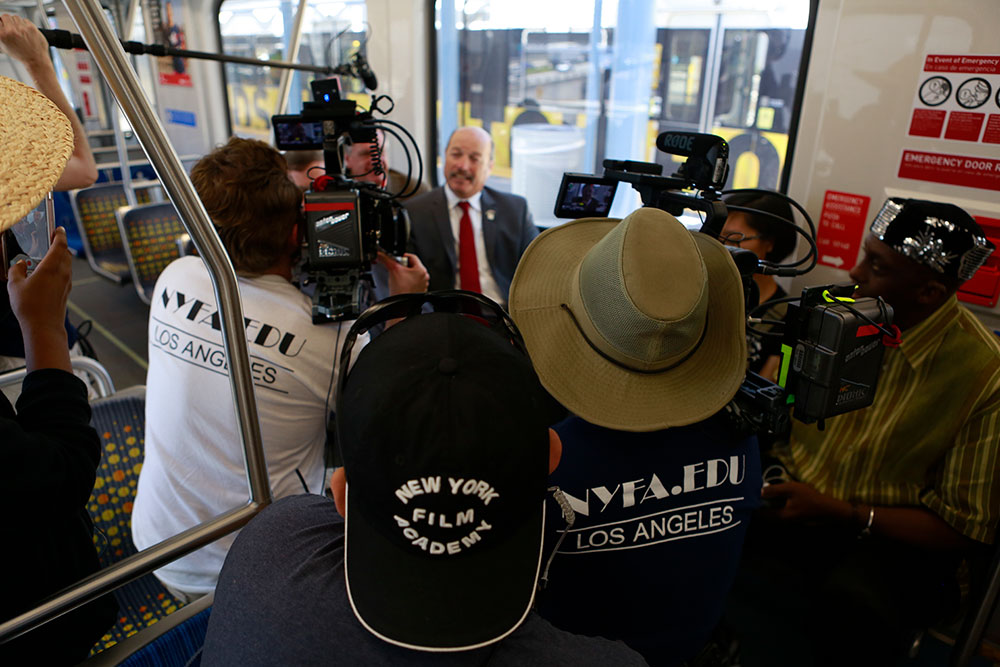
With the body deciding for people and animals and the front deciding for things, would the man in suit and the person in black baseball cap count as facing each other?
yes

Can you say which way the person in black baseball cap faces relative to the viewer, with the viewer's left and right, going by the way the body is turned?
facing away from the viewer

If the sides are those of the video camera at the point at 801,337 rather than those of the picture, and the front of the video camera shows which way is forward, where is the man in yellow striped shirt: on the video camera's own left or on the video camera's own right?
on the video camera's own right

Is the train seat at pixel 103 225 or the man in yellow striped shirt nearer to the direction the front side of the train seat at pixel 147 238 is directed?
the man in yellow striped shirt

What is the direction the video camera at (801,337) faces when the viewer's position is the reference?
facing away from the viewer and to the left of the viewer

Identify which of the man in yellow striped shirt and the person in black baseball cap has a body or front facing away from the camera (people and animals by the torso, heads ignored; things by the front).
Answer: the person in black baseball cap

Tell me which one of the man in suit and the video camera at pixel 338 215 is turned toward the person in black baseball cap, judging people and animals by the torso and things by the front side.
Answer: the man in suit

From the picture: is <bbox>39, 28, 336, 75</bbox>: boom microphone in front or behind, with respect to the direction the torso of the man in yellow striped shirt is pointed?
in front

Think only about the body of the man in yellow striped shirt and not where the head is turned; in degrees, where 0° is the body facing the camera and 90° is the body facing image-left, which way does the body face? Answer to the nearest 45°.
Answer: approximately 90°

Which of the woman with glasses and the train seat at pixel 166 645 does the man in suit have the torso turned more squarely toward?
the train seat

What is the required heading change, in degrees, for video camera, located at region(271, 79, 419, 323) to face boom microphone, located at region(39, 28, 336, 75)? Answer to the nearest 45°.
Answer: approximately 90° to its left

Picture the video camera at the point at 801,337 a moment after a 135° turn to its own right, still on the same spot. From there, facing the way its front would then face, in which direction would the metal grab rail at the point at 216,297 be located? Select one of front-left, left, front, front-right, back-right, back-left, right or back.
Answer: back-right

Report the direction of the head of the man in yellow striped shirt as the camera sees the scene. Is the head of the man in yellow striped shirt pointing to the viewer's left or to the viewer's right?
to the viewer's left

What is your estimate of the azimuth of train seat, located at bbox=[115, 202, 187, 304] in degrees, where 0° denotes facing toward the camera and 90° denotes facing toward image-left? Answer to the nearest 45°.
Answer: approximately 315°

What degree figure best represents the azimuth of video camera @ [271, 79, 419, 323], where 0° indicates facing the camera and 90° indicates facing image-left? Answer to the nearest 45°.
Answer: approximately 225°

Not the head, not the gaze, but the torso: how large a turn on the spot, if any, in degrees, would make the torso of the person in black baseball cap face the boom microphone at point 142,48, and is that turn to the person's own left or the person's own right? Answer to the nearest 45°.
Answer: approximately 45° to the person's own left
